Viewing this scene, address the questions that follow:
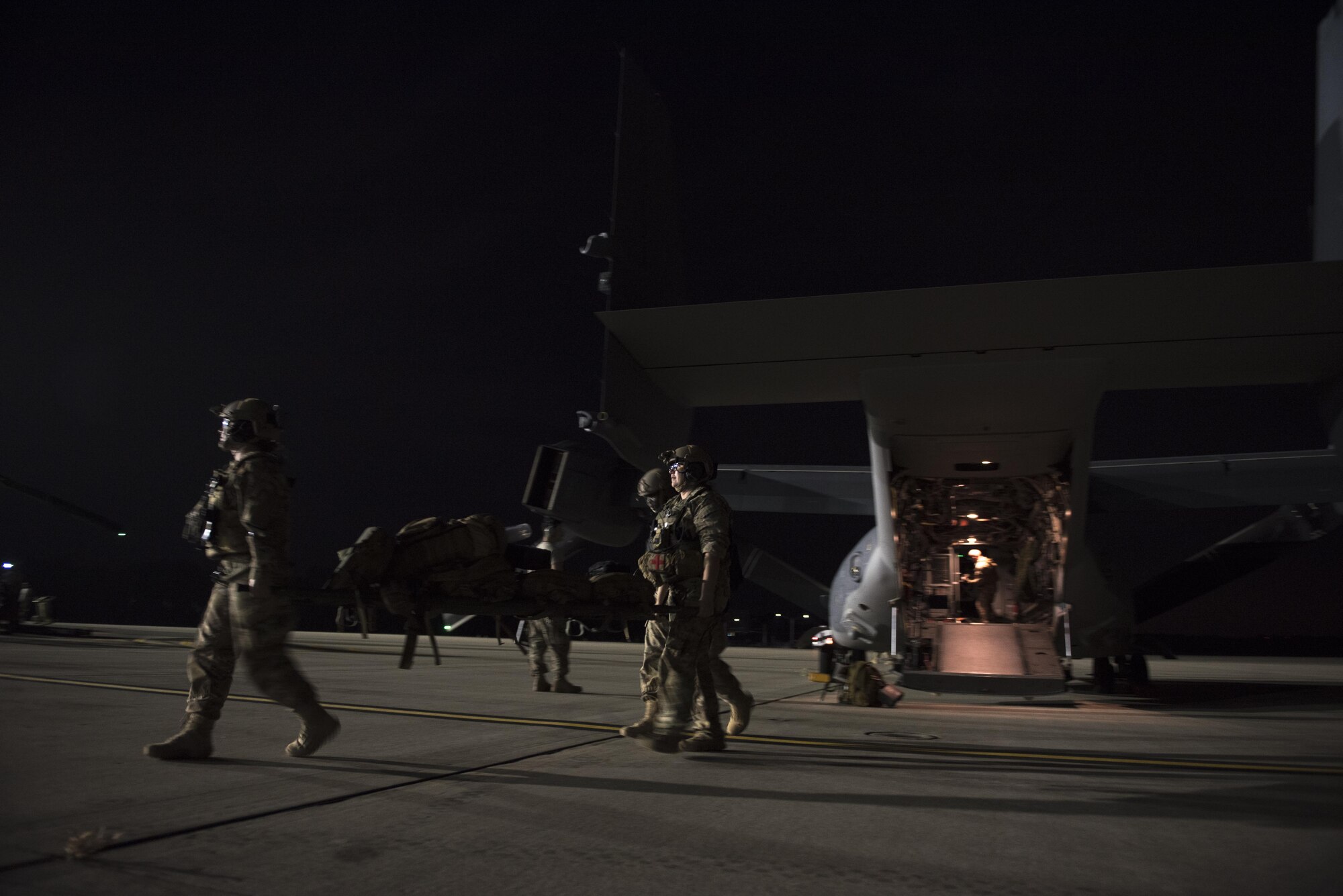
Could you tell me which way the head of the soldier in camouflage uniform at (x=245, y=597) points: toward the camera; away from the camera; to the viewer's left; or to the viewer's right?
to the viewer's left

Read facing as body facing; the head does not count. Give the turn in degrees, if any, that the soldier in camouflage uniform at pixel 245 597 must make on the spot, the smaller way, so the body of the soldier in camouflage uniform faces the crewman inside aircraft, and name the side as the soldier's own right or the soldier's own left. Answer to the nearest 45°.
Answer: approximately 135° to the soldier's own right

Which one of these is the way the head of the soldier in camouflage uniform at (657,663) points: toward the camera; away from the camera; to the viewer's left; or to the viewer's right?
to the viewer's left

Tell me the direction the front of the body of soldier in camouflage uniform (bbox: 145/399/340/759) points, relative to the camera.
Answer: to the viewer's left

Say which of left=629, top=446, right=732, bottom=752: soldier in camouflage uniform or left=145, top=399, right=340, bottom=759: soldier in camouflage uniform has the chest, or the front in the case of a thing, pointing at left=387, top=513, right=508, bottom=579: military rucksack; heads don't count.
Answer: left=629, top=446, right=732, bottom=752: soldier in camouflage uniform

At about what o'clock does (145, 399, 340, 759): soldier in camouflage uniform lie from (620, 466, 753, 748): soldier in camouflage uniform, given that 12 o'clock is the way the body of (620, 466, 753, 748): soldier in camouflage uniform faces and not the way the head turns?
(145, 399, 340, 759): soldier in camouflage uniform is roughly at 11 o'clock from (620, 466, 753, 748): soldier in camouflage uniform.

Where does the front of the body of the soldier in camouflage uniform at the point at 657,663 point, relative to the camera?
to the viewer's left

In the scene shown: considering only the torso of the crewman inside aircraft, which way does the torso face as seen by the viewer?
to the viewer's left

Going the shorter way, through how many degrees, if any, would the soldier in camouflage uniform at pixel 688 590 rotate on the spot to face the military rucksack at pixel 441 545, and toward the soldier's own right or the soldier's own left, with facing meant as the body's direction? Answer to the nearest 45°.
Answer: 0° — they already face it

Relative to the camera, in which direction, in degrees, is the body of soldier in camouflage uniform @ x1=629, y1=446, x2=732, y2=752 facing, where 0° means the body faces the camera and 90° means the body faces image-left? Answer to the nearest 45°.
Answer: approximately 45°
